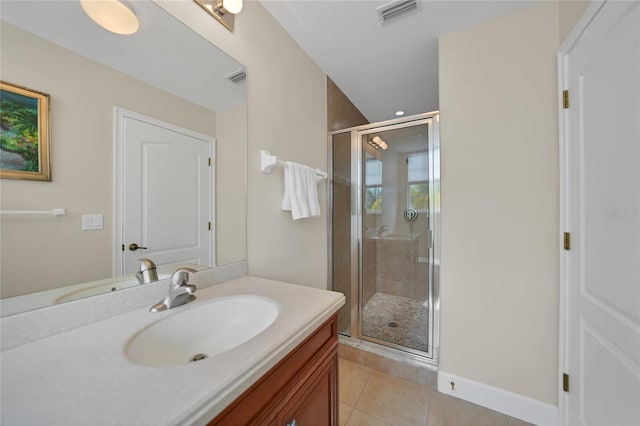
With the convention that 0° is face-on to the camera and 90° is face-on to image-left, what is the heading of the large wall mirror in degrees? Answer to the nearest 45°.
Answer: approximately 315°

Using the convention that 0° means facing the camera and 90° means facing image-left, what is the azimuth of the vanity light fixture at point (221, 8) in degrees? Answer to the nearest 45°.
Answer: approximately 315°

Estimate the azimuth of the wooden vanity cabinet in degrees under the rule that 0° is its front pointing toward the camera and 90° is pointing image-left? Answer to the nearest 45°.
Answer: approximately 315°

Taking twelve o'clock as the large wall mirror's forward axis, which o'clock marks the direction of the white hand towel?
The white hand towel is roughly at 10 o'clock from the large wall mirror.
